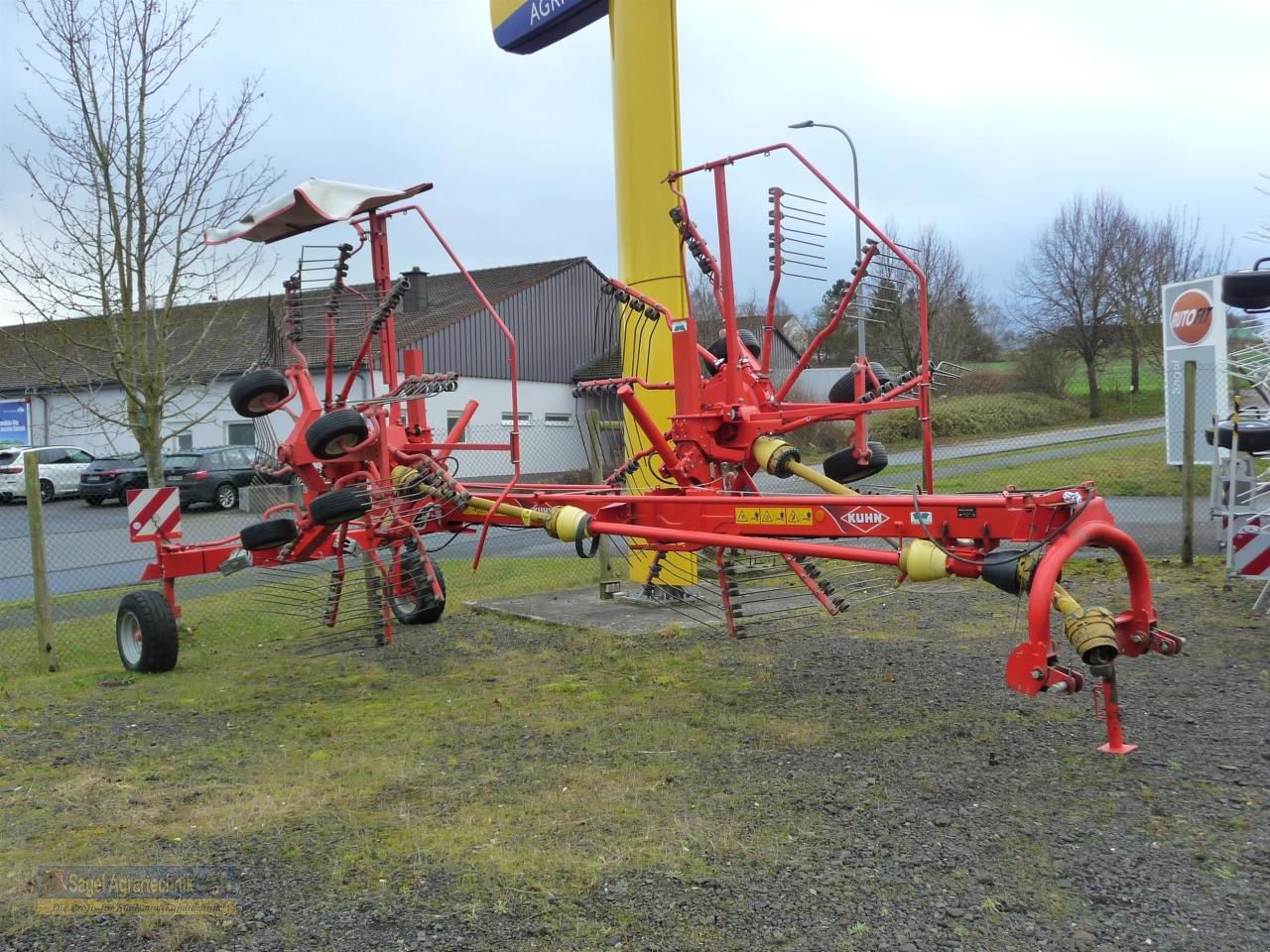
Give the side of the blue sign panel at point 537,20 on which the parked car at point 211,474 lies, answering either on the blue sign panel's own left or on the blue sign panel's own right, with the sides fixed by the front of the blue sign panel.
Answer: on the blue sign panel's own right

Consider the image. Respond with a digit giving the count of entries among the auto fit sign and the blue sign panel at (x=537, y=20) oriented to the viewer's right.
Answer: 0

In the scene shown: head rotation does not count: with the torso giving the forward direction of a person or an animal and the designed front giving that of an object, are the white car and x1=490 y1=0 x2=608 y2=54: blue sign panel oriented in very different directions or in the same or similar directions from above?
very different directions

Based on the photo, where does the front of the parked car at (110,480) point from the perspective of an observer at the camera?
facing away from the viewer and to the right of the viewer

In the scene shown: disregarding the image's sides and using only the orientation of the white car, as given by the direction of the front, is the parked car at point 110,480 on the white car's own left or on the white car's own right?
on the white car's own right

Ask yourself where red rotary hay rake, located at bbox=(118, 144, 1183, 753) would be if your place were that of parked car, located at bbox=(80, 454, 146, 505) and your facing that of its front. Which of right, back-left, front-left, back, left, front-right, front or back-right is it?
back-right

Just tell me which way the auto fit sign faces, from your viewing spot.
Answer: facing the viewer and to the left of the viewer

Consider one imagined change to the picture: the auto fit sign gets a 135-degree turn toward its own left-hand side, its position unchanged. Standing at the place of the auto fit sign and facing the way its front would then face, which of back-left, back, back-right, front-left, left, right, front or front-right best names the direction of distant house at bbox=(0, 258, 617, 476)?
back

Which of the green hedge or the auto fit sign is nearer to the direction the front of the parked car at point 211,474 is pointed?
the green hedge

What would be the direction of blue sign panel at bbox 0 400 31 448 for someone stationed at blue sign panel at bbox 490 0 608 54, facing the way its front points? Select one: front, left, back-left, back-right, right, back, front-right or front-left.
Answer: right

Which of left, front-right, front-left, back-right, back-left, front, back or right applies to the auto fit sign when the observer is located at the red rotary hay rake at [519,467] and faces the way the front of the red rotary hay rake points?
left

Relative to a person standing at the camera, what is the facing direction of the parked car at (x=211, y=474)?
facing away from the viewer and to the right of the viewer

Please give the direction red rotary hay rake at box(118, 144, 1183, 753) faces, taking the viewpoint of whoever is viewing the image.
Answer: facing the viewer and to the right of the viewer
